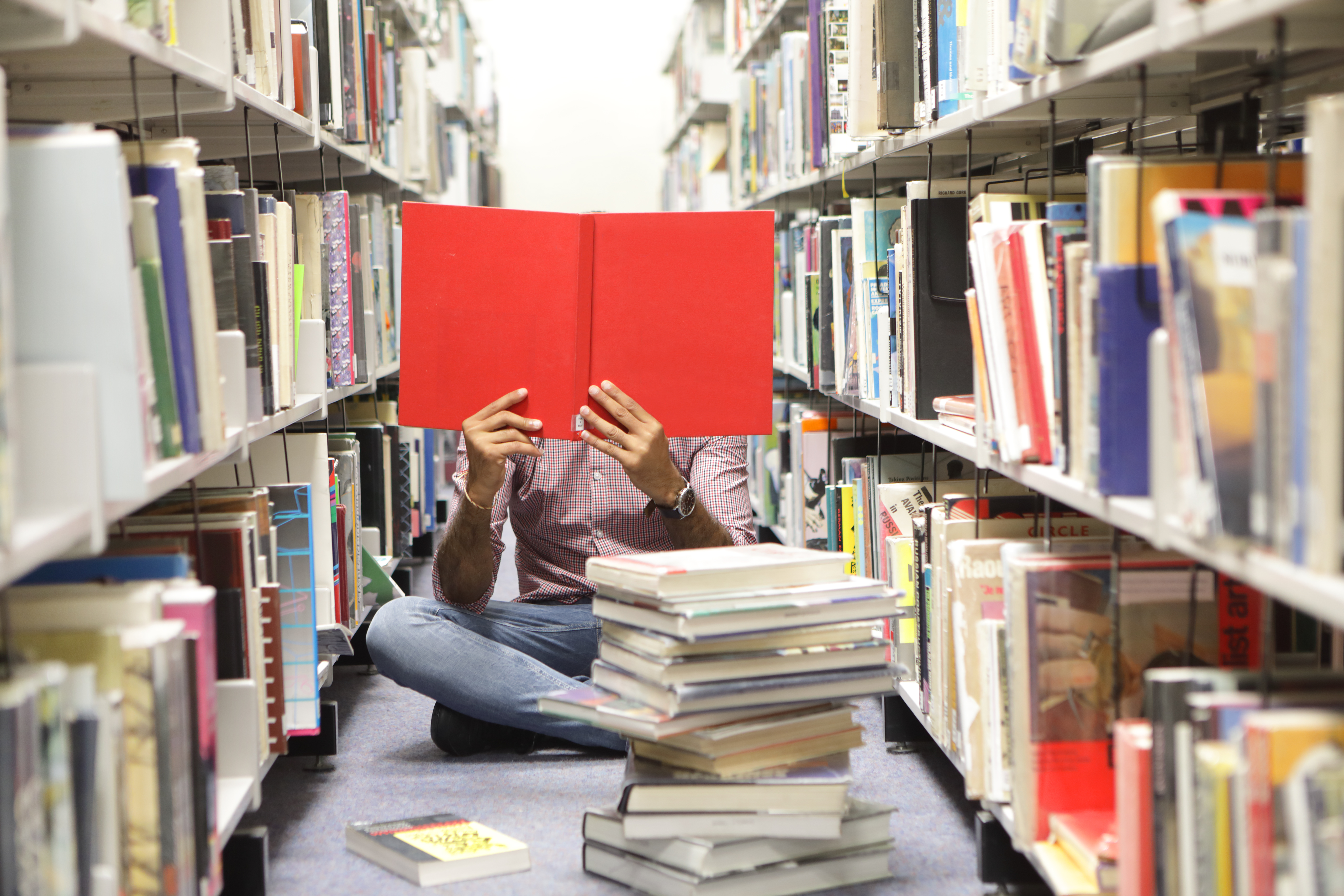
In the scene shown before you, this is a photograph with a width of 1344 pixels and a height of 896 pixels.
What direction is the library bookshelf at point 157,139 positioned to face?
to the viewer's right

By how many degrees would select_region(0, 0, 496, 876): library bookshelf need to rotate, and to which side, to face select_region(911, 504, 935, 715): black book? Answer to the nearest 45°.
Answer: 0° — it already faces it

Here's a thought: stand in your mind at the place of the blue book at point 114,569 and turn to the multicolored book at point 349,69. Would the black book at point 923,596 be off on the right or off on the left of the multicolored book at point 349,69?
right

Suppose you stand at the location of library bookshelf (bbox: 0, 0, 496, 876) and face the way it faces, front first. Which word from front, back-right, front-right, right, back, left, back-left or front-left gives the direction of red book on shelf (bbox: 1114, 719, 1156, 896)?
front-right

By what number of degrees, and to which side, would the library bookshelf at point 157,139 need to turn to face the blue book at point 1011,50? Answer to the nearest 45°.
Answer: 0° — it already faces it

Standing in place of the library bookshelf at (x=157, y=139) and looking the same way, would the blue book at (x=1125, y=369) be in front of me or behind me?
in front

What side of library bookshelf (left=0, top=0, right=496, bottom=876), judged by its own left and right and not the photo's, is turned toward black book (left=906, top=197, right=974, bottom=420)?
front
